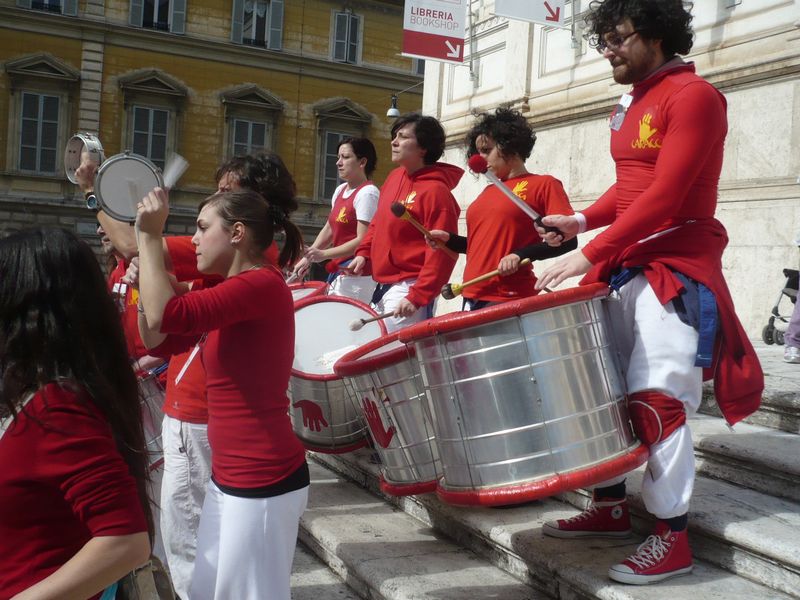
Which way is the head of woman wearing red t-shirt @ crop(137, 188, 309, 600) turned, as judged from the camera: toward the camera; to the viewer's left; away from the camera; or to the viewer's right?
to the viewer's left

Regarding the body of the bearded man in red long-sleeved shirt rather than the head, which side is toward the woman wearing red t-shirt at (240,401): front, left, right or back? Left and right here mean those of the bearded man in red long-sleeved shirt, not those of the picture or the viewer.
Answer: front

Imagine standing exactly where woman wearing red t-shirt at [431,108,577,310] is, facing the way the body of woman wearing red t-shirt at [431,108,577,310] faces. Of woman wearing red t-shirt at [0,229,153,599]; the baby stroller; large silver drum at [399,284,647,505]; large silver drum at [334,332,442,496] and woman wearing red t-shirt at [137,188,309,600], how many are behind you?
1

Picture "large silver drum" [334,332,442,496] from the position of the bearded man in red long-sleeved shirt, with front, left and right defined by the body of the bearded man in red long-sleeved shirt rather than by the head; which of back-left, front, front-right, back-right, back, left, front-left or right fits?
front-right

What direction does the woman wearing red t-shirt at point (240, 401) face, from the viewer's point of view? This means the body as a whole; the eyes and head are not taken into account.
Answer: to the viewer's left

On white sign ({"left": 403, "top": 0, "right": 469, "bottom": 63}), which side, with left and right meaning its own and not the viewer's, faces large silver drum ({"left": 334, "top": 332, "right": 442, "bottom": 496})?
front

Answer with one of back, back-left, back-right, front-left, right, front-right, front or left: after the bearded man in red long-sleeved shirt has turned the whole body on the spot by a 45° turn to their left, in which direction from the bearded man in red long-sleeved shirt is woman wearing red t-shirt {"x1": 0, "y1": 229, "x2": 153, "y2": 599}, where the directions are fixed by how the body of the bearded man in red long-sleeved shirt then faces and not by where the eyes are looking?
front-right

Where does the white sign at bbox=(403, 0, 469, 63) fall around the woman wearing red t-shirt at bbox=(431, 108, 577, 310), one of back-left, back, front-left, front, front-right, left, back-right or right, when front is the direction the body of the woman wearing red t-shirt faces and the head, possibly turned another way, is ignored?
back-right

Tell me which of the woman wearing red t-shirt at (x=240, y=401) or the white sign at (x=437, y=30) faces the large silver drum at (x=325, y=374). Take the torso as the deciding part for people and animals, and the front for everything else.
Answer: the white sign

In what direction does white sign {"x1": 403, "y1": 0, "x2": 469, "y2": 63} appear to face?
toward the camera

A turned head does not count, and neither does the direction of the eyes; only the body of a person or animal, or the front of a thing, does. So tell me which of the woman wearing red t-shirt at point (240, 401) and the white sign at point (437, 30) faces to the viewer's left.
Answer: the woman wearing red t-shirt

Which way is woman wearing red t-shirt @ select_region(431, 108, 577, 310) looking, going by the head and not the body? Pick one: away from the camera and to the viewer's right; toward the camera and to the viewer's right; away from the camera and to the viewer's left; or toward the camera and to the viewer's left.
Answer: toward the camera and to the viewer's left

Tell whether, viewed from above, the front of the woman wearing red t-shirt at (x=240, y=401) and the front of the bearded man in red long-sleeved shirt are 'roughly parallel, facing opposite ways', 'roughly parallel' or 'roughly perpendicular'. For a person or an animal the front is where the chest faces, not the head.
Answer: roughly parallel

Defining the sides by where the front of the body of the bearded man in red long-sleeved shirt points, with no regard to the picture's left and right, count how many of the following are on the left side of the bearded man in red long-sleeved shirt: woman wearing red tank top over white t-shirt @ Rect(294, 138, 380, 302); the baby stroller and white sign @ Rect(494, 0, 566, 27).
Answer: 0

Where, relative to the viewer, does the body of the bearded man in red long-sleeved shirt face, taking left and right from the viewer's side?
facing the viewer and to the left of the viewer

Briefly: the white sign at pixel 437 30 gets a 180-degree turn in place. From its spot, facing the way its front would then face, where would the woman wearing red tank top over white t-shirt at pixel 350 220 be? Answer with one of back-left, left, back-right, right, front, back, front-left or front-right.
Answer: back

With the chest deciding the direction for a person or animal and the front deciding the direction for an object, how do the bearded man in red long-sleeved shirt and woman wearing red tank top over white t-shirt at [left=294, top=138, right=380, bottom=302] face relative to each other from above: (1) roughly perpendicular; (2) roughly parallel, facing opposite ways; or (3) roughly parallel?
roughly parallel

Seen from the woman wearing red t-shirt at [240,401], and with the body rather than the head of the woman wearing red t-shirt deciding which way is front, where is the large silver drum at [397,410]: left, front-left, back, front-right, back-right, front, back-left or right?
back-right
